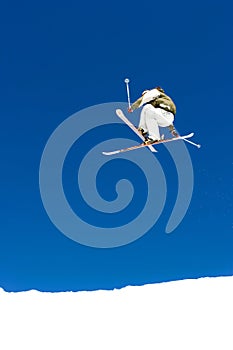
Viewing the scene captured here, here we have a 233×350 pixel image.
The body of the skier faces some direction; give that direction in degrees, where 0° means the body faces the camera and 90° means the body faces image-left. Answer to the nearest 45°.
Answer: approximately 135°
